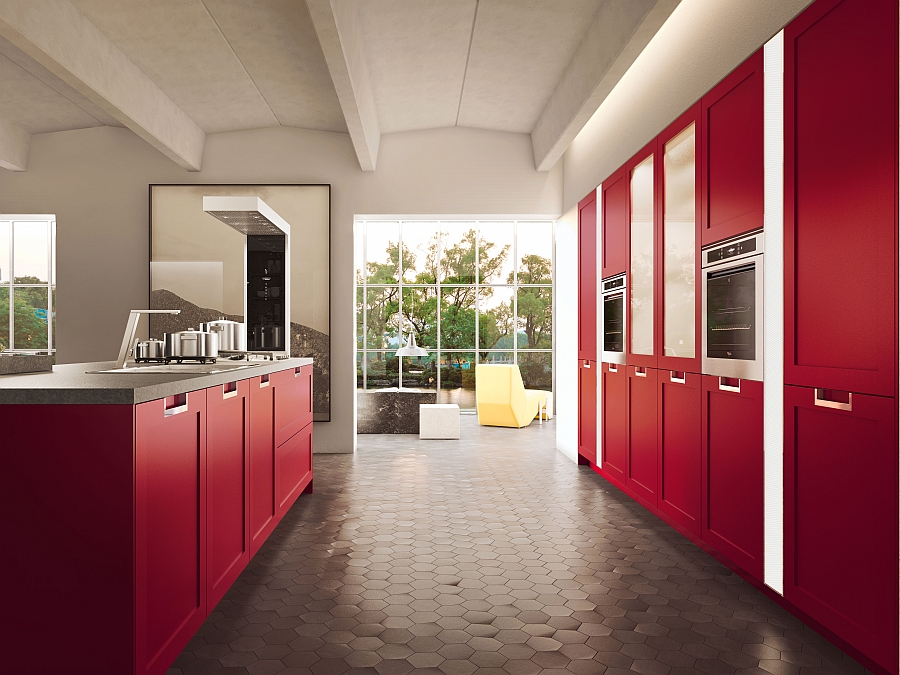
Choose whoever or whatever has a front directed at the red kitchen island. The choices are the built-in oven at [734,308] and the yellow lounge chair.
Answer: the built-in oven

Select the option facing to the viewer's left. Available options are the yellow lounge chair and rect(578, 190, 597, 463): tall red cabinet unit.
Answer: the tall red cabinet unit

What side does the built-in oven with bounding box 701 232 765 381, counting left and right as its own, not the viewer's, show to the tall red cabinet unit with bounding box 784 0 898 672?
left

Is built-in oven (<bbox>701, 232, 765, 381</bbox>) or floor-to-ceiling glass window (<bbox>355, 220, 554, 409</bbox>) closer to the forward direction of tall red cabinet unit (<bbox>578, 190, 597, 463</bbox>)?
the floor-to-ceiling glass window

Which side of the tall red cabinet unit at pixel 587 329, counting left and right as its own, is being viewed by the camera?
left

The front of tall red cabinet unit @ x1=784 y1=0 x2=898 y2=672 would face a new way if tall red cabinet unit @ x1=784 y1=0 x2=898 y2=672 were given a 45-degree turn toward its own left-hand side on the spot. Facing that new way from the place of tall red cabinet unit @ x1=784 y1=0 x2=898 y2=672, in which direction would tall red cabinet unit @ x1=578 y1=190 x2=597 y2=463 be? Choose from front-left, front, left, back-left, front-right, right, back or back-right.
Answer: back-right

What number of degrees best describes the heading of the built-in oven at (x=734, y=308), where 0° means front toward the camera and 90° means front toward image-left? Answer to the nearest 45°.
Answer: approximately 45°

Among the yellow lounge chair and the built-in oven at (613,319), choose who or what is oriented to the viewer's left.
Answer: the built-in oven

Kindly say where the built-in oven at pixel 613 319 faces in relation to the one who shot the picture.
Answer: facing to the left of the viewer
